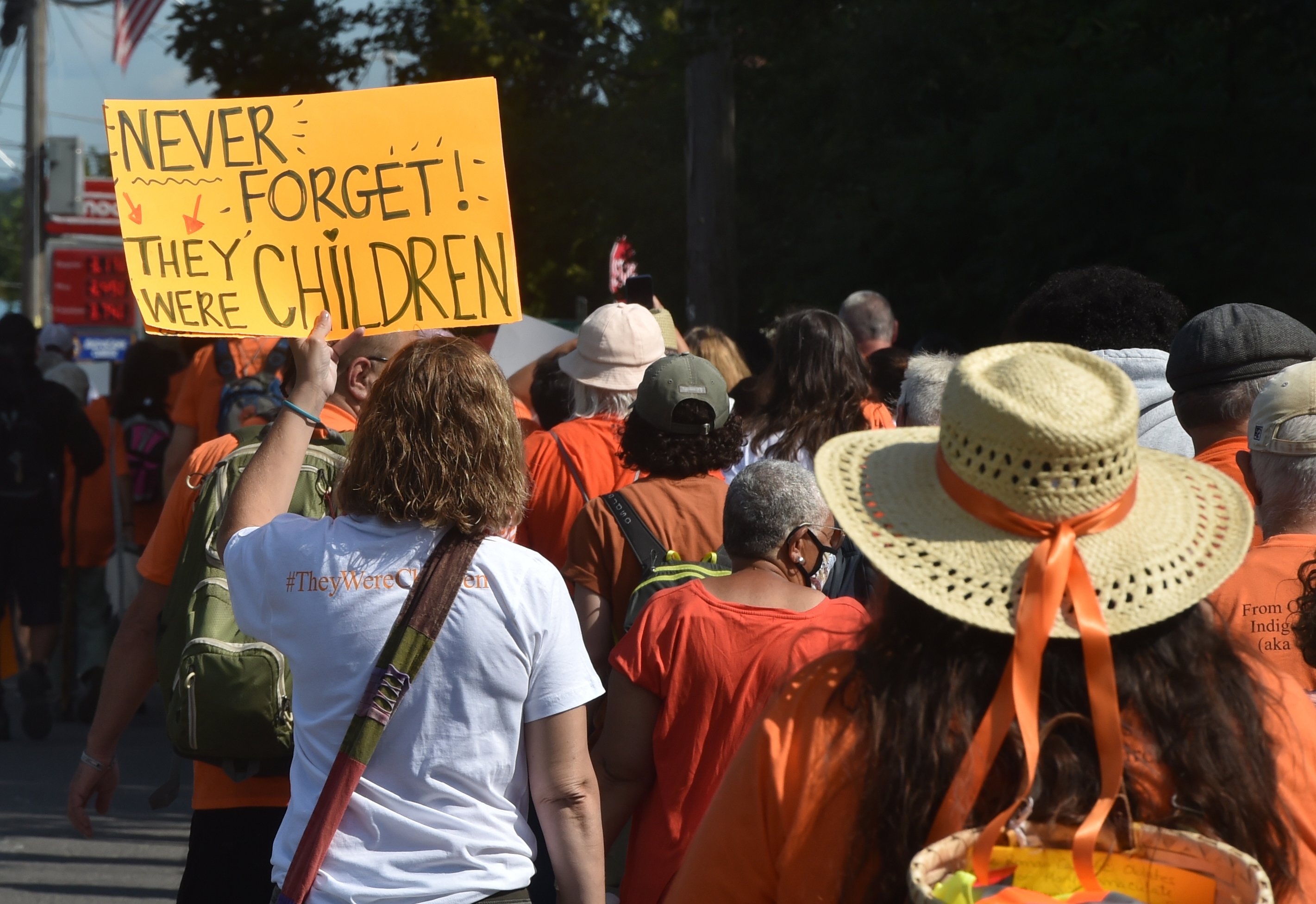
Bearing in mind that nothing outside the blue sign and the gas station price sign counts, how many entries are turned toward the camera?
2

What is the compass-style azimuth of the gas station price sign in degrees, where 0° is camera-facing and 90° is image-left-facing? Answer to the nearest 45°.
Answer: approximately 0°

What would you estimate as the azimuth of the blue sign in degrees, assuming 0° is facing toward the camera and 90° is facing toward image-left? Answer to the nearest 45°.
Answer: approximately 0°
